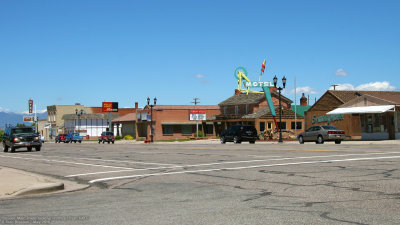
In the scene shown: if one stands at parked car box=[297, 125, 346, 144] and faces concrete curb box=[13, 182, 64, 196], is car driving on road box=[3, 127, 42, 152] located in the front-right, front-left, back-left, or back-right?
front-right

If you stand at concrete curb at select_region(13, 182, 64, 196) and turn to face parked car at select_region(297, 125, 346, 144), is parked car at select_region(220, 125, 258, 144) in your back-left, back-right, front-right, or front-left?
front-left

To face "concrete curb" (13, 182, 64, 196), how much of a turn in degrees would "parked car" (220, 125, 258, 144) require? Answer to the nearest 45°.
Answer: approximately 135° to its left

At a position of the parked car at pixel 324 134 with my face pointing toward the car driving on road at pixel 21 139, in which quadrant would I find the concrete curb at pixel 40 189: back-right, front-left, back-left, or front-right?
front-left

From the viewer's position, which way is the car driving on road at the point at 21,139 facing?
facing the viewer and to the right of the viewer

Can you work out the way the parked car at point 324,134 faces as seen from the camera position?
facing away from the viewer and to the left of the viewer

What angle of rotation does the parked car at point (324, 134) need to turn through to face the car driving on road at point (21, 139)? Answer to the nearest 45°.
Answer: approximately 45° to its left

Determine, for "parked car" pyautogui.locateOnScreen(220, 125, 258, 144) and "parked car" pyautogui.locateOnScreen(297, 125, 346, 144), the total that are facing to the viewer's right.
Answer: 0

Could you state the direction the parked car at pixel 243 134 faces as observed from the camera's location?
facing away from the viewer and to the left of the viewer

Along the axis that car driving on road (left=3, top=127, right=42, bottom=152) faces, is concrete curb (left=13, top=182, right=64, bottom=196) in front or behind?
in front

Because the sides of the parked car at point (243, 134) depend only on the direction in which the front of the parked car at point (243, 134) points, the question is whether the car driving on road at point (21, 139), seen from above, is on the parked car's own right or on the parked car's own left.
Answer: on the parked car's own left

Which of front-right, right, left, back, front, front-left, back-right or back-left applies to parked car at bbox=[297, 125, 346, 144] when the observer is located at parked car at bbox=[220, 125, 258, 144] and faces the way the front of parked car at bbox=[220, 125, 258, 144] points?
back

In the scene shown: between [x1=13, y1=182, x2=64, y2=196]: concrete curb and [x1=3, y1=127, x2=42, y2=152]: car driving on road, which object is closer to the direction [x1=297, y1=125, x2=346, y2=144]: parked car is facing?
the car driving on road

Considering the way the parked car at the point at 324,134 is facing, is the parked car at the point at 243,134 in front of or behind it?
in front
